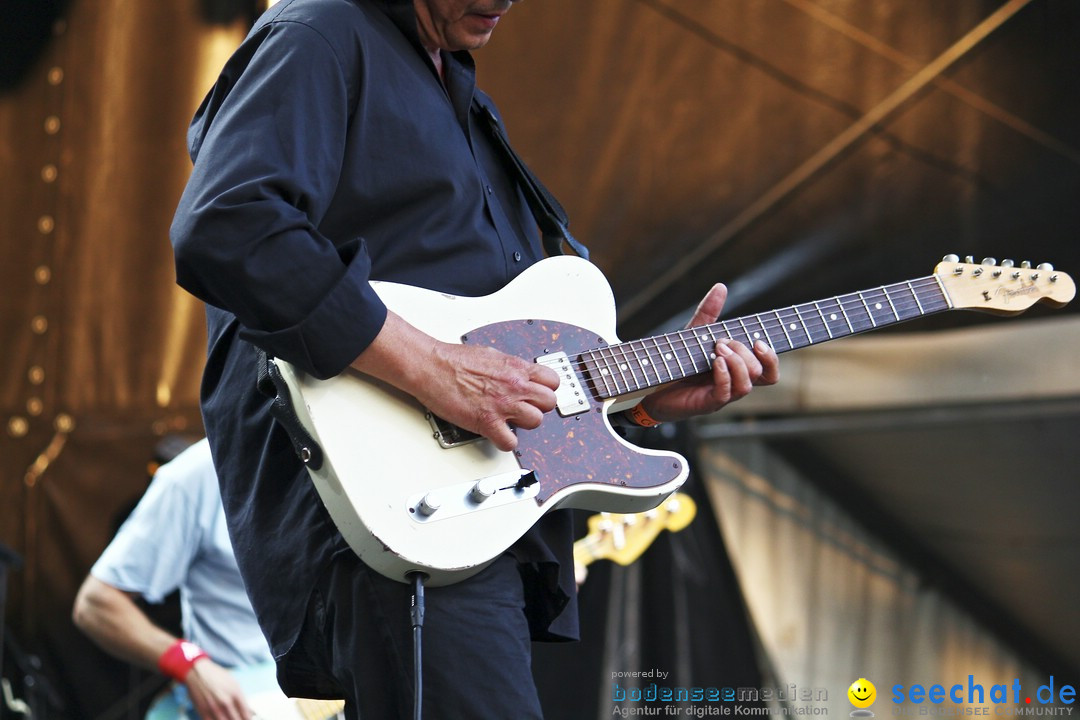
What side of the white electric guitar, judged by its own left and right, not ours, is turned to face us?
front
